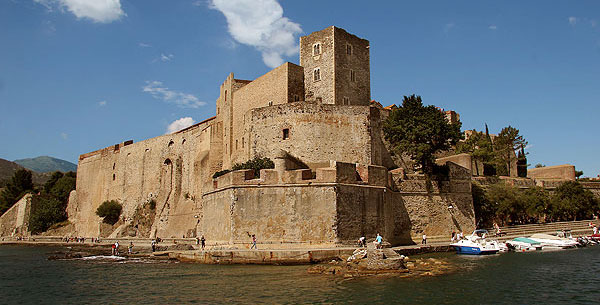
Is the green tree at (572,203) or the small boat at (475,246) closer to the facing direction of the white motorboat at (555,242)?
the small boat

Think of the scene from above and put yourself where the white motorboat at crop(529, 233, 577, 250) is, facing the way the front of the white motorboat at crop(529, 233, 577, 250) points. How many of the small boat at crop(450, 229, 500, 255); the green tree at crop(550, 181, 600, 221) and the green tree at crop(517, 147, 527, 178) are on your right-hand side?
2

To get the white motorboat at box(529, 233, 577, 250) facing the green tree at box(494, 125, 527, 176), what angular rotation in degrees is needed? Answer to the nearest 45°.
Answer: approximately 90° to its right

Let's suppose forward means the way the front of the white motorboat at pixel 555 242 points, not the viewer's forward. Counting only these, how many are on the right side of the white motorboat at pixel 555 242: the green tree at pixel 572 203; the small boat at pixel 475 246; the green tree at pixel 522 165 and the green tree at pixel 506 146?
3

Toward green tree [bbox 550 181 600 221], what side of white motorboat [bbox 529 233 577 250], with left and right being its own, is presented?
right

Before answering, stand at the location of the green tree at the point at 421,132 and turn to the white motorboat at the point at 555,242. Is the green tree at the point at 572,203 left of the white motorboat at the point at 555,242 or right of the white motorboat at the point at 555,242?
left

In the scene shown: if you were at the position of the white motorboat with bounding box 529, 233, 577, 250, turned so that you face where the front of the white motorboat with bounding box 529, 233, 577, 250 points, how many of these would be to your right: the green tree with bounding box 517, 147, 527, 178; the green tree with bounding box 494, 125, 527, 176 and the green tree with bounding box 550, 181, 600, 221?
3

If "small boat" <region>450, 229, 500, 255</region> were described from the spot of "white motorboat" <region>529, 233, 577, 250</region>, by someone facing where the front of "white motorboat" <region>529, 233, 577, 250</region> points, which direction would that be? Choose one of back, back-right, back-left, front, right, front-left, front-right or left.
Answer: front-left

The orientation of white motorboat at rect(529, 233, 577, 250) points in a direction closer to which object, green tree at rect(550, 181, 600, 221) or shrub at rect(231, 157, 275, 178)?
the shrub

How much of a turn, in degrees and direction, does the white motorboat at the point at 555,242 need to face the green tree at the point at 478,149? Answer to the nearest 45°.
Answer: approximately 90° to its right

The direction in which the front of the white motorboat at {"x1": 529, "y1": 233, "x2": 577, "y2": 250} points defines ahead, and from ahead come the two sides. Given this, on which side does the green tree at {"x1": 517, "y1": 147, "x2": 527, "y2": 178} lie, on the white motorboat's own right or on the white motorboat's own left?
on the white motorboat's own right

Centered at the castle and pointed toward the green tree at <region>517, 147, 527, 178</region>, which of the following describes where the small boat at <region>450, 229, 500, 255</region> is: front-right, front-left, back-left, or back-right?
front-right

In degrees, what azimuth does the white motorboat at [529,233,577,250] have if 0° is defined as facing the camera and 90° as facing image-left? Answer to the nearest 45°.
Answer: approximately 90°
